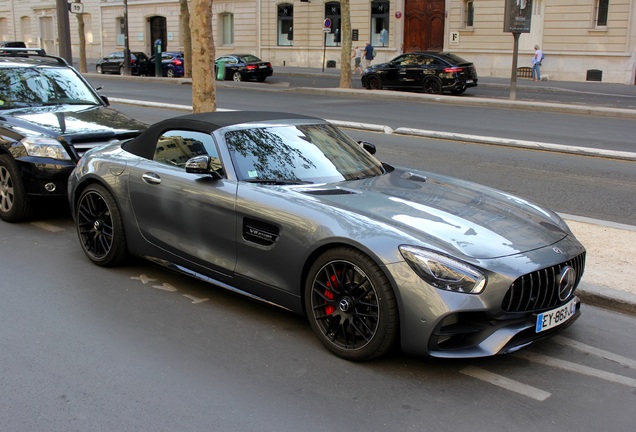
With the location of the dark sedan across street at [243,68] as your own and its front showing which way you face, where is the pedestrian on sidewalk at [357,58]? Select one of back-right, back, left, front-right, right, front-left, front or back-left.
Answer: right

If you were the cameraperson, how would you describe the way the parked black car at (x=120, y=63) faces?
facing away from the viewer and to the left of the viewer

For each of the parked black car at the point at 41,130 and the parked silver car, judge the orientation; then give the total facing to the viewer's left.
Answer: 0

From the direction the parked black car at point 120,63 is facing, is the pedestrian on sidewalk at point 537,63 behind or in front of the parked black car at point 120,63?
behind

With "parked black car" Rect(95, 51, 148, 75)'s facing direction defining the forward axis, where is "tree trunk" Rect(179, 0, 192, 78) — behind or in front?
behind

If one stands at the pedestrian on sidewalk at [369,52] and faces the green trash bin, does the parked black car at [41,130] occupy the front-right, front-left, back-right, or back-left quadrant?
front-left

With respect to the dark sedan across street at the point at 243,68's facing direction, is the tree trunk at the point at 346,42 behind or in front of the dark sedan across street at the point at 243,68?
behind

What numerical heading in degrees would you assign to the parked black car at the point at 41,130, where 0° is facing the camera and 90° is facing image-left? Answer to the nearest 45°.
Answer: approximately 315°

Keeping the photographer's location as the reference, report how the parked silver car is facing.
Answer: facing the viewer and to the right of the viewer

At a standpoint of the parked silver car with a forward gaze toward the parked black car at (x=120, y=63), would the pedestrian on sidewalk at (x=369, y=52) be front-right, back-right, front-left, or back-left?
front-right

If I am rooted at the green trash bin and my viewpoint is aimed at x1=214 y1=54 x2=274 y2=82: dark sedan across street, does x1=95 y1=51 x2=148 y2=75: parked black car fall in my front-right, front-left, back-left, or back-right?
back-left

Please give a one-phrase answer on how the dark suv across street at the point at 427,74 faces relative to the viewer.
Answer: facing away from the viewer and to the left of the viewer
